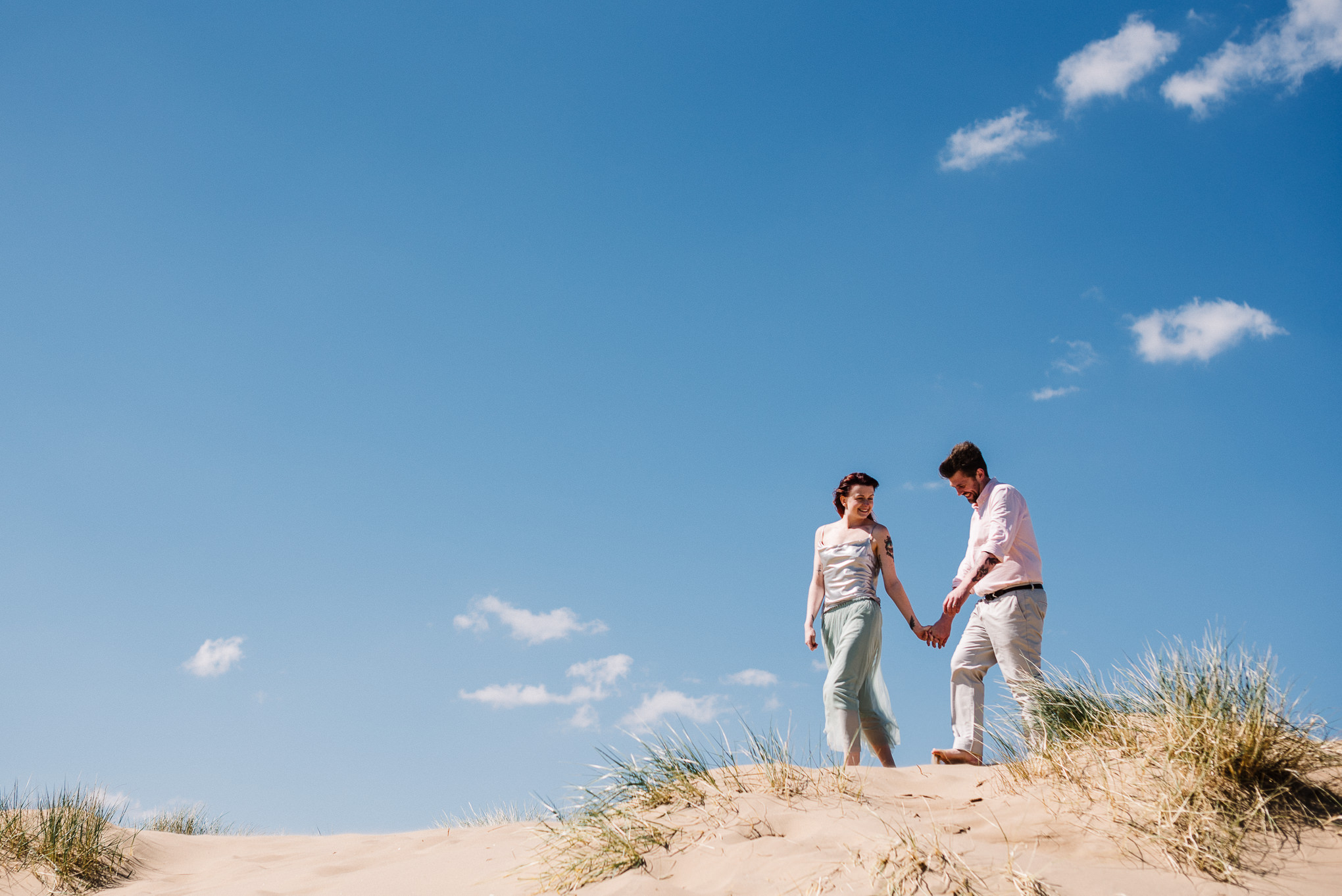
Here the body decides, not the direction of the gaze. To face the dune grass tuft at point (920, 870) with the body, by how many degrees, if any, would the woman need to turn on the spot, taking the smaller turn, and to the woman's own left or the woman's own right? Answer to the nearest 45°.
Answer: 0° — they already face it

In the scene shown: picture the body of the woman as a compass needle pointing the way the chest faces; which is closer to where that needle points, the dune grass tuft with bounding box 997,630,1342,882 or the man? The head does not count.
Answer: the dune grass tuft

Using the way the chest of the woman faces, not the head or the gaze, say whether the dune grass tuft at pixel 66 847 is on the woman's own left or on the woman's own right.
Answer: on the woman's own right

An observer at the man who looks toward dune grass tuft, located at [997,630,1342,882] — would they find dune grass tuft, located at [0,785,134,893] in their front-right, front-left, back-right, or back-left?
back-right

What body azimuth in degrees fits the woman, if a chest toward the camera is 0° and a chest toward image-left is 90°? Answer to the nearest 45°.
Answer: approximately 0°

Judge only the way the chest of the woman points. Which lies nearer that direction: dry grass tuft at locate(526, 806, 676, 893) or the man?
the dry grass tuft

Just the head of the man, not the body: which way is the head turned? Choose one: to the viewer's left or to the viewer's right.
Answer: to the viewer's left
